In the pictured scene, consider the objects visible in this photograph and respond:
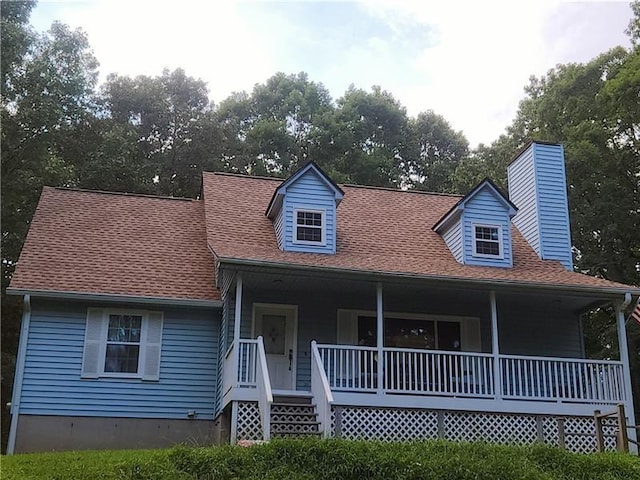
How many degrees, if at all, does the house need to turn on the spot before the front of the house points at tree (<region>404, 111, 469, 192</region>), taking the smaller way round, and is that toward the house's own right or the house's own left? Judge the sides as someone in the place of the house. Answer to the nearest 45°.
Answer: approximately 180°

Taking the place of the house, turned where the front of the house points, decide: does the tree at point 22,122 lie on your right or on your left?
on your right

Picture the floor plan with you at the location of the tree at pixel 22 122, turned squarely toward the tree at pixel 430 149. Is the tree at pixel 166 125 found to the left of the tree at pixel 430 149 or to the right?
left

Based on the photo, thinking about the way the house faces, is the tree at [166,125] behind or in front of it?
behind

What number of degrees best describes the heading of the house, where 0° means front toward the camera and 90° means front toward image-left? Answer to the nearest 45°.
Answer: approximately 0°

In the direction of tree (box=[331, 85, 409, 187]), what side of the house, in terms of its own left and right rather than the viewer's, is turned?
back

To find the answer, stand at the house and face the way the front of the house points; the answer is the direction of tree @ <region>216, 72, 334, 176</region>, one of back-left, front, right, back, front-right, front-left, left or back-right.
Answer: back
